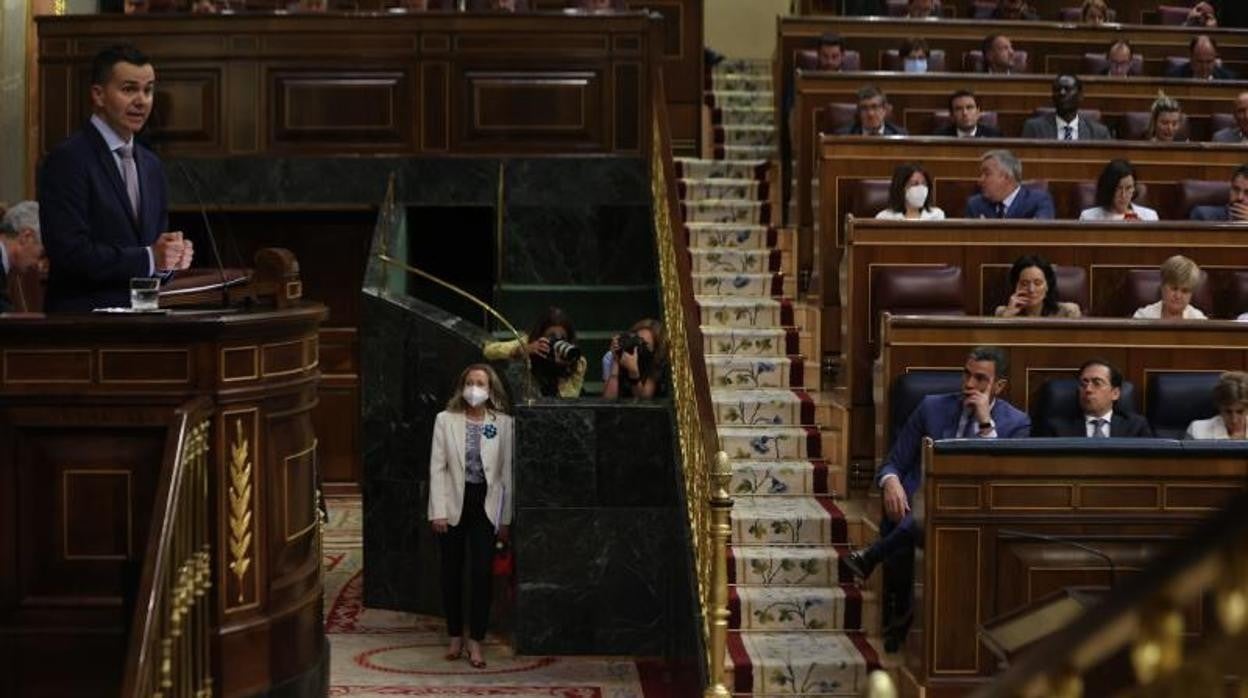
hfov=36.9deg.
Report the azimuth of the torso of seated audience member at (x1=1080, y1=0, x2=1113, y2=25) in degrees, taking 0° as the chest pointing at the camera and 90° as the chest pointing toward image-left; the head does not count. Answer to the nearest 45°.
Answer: approximately 0°

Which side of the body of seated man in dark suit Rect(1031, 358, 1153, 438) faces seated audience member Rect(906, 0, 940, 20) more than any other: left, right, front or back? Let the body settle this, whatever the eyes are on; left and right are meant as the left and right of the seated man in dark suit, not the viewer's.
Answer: back

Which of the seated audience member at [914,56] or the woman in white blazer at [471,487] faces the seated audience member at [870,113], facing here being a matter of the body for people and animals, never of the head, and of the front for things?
the seated audience member at [914,56]

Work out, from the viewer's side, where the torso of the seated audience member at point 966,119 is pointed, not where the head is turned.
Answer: toward the camera

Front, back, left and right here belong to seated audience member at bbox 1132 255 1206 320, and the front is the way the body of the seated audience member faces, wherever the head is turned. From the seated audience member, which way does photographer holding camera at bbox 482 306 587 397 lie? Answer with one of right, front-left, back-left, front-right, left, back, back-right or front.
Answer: right

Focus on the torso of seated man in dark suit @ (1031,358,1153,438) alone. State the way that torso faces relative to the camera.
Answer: toward the camera

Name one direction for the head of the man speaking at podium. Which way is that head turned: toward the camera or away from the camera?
toward the camera

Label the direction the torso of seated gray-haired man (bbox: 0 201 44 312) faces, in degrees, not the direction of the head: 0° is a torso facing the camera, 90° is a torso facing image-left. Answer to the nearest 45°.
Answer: approximately 270°

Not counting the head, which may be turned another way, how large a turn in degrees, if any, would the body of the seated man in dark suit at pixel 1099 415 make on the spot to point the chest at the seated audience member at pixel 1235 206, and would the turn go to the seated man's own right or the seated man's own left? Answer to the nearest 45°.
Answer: approximately 180°

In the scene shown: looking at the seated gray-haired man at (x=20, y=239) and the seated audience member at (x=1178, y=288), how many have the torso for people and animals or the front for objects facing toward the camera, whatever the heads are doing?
1

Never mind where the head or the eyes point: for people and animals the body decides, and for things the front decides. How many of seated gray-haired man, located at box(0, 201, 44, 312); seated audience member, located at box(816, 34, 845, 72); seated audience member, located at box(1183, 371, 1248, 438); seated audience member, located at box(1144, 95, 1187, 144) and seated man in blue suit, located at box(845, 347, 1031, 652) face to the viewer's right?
1

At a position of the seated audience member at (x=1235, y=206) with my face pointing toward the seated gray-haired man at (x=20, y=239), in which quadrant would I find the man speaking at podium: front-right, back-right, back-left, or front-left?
front-left

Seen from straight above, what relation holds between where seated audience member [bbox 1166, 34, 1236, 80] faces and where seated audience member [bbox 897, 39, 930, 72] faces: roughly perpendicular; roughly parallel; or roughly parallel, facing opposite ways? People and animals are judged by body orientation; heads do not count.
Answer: roughly parallel

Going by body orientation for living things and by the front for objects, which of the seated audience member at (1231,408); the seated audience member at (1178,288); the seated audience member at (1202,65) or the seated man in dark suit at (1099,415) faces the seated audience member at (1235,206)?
the seated audience member at (1202,65)

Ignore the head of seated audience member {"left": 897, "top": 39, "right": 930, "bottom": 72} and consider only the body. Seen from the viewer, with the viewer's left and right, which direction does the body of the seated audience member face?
facing the viewer

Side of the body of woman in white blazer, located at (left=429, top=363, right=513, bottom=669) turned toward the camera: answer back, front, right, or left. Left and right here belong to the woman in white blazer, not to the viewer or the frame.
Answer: front

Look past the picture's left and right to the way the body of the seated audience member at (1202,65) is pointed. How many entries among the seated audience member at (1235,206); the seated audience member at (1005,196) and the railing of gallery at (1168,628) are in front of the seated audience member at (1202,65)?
3

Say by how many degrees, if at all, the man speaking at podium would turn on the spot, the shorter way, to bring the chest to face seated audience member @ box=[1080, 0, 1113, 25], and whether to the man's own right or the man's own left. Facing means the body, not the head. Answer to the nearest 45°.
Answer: approximately 90° to the man's own left
